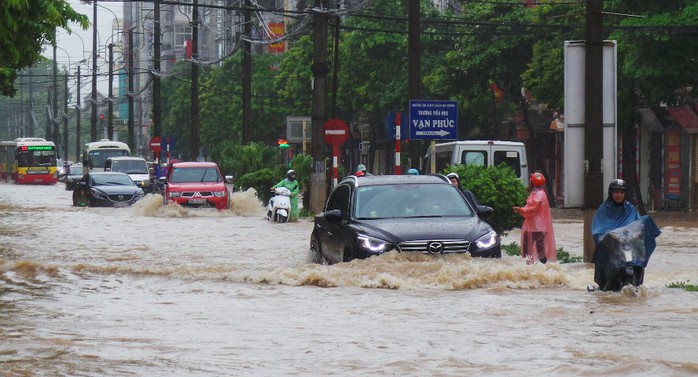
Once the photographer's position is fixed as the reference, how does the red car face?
facing the viewer

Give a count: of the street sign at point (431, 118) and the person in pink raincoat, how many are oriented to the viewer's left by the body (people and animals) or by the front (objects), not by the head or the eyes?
1

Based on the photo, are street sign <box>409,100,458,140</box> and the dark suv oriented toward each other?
no

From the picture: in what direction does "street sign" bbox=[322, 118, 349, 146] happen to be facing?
toward the camera

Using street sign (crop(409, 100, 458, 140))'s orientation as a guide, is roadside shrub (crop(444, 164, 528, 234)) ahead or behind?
ahead

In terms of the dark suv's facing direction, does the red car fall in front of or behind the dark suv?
behind

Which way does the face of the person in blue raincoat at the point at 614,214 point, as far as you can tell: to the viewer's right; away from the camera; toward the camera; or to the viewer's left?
toward the camera

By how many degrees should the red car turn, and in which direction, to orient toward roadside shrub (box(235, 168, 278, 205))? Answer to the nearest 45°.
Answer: approximately 135° to its left

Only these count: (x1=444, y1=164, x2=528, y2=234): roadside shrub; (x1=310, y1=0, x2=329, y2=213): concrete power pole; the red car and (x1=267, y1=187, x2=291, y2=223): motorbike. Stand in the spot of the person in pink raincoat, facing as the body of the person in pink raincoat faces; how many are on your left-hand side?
0

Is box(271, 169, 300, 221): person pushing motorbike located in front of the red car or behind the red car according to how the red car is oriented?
in front

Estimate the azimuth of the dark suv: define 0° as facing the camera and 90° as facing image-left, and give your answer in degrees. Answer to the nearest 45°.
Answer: approximately 315°

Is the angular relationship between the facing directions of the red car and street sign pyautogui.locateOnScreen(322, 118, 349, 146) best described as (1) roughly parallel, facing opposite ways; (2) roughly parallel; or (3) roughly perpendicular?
roughly parallel

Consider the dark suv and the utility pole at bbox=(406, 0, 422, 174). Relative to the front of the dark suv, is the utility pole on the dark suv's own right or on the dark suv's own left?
on the dark suv's own left

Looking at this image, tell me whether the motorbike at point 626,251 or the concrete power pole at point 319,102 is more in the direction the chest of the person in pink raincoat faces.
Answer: the concrete power pole

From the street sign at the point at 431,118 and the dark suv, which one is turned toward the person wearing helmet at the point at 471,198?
the street sign

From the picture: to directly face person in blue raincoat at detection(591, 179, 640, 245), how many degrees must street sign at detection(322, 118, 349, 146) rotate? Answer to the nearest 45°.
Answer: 0° — it already faces them

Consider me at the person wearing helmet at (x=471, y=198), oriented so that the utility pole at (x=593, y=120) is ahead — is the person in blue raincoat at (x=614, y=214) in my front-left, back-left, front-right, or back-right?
front-right

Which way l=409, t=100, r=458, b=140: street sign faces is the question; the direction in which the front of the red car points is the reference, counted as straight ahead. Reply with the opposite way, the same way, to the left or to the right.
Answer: the same way

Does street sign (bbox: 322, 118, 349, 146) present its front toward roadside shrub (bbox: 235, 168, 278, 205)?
no

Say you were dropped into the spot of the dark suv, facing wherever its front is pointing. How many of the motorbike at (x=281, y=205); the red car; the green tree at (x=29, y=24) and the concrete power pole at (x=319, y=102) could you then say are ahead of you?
0
